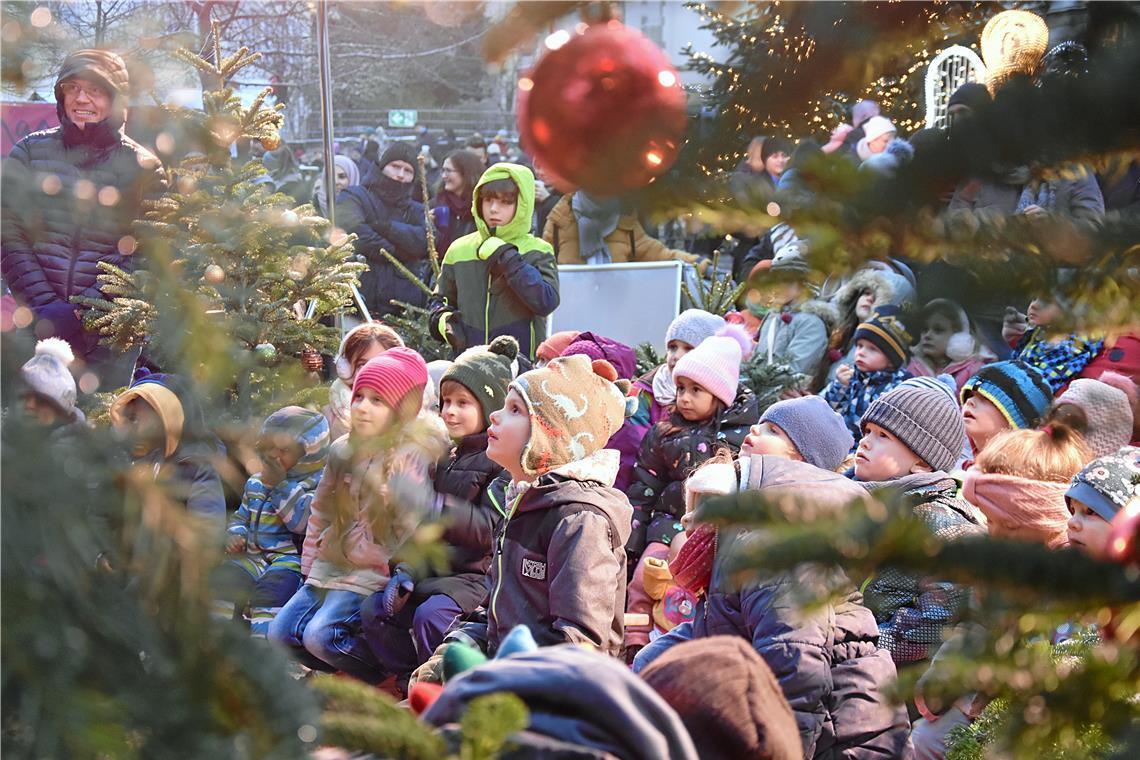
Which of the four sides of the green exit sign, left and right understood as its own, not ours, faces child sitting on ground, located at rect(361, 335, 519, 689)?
front

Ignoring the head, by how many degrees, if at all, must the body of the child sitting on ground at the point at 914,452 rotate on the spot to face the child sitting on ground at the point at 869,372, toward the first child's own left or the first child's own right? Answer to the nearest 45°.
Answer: approximately 135° to the first child's own right

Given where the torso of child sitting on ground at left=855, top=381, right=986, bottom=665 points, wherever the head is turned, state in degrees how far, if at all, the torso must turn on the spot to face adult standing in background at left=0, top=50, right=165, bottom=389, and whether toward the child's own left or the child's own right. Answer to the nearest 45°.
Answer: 0° — they already face them

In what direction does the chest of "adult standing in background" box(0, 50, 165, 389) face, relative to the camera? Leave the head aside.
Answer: toward the camera

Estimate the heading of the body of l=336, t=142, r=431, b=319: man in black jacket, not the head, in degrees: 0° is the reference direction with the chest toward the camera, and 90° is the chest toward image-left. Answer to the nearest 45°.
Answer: approximately 315°

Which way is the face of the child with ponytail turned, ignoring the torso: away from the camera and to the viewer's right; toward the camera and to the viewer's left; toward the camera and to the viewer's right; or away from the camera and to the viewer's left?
away from the camera and to the viewer's left

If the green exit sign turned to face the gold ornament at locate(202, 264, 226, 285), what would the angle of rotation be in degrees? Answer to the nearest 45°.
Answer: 0° — it already faces it

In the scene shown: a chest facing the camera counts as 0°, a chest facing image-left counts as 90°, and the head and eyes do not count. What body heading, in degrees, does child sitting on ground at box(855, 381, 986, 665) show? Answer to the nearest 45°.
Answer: approximately 45°

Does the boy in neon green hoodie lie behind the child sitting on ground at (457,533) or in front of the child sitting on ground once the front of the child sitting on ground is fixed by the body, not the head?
behind

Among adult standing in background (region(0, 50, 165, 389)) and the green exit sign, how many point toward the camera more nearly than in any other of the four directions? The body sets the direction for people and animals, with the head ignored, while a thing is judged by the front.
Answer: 2
